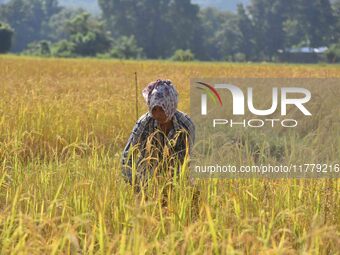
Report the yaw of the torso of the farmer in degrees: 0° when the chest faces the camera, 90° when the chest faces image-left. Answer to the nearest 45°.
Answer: approximately 0°

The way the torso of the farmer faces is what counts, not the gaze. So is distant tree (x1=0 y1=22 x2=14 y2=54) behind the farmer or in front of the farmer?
behind

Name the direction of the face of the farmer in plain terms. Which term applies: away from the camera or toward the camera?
toward the camera
